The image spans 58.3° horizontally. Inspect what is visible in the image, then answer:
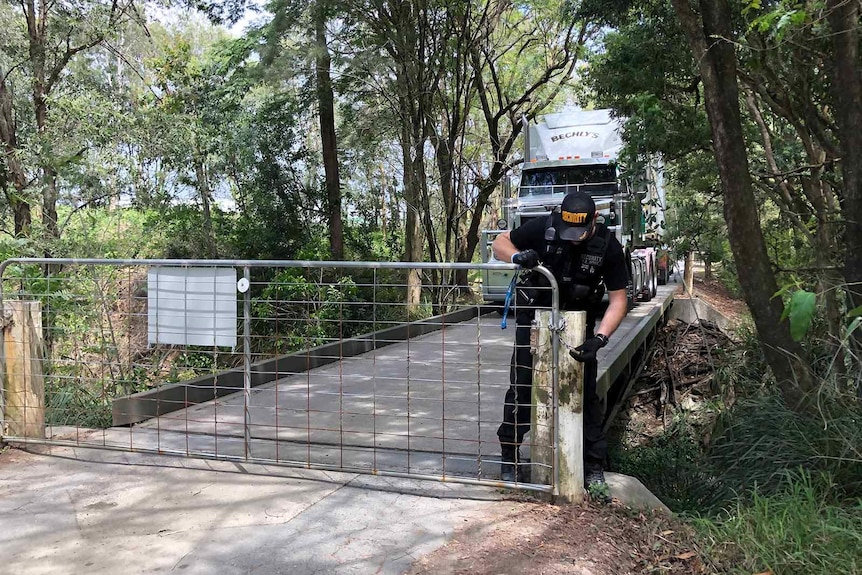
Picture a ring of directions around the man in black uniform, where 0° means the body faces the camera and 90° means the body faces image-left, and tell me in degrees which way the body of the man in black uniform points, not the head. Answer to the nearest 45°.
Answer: approximately 0°

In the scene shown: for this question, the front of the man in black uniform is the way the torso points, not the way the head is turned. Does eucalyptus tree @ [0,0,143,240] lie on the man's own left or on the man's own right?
on the man's own right

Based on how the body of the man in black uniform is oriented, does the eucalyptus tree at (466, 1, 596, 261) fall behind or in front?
behind
